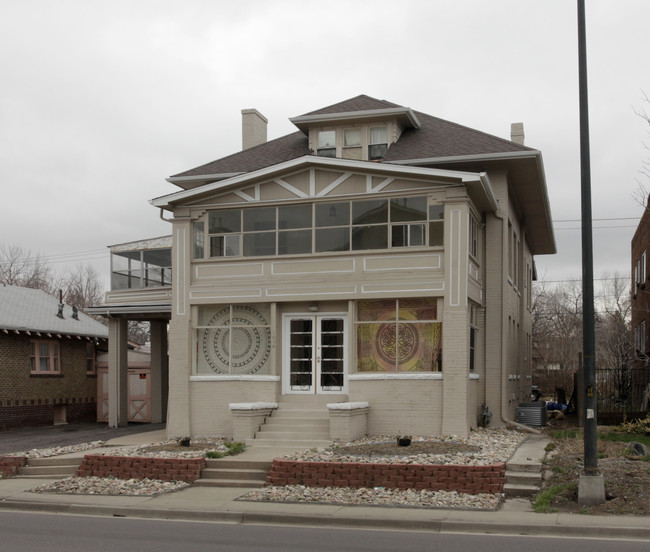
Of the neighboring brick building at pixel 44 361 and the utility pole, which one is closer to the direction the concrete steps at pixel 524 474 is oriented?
the utility pole

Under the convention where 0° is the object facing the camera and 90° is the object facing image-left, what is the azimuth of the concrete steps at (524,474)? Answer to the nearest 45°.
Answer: approximately 0°

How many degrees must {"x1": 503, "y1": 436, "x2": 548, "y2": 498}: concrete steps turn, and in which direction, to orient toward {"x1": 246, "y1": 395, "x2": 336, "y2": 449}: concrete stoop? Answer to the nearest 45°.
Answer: approximately 135° to its right

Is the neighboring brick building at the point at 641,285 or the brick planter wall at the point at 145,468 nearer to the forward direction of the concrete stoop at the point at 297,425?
the brick planter wall

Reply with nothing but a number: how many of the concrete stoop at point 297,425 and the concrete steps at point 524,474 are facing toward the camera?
2

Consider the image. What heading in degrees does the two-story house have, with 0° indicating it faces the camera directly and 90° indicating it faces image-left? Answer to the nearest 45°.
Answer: approximately 0°
